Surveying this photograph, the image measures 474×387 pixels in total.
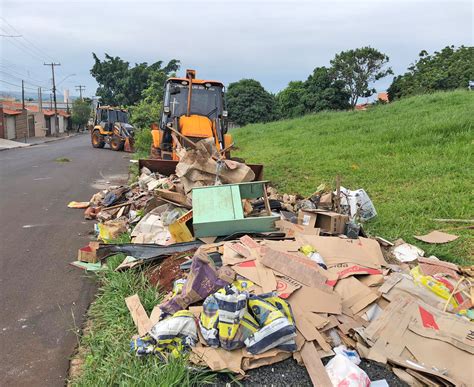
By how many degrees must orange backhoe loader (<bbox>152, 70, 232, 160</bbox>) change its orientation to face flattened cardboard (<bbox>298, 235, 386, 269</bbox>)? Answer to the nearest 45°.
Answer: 0° — it already faces it

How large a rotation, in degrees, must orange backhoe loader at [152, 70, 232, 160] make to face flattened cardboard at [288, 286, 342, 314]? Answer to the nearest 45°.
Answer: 0° — it already faces it

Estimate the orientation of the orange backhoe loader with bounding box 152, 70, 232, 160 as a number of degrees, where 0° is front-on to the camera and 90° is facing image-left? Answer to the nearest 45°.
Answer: approximately 0°

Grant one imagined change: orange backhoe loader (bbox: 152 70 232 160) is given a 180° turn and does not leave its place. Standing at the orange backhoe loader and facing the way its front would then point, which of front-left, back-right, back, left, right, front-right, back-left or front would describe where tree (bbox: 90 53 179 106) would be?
front

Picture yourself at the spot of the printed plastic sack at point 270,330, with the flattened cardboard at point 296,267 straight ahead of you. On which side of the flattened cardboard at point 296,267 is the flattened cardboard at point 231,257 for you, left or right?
left

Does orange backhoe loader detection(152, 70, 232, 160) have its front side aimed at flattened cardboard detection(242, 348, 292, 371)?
yes

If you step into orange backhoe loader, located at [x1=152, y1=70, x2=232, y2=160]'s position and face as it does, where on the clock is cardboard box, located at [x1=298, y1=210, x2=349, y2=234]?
The cardboard box is roughly at 11 o'clock from the orange backhoe loader.
